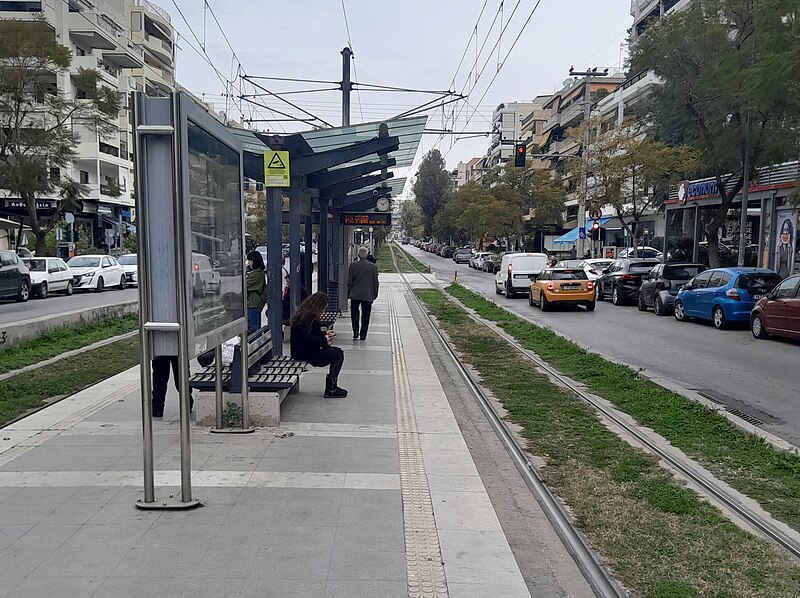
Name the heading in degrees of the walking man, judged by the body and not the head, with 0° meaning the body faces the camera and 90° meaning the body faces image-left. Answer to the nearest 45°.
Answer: approximately 180°

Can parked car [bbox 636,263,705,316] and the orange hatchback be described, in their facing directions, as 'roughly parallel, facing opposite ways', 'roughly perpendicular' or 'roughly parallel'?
roughly parallel

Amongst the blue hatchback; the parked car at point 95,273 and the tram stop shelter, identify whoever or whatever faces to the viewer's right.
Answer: the tram stop shelter

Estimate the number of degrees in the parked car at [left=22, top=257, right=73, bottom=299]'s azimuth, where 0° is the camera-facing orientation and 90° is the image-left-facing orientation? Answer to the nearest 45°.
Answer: approximately 45°

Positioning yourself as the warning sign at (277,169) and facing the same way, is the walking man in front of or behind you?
behind

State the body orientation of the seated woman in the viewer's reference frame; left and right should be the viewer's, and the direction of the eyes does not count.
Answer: facing to the right of the viewer

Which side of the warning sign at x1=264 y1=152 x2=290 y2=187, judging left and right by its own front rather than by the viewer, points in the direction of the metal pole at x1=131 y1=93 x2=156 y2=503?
front

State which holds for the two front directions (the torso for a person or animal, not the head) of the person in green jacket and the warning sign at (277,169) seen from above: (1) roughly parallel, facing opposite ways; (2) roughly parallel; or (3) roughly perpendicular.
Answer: roughly perpendicular

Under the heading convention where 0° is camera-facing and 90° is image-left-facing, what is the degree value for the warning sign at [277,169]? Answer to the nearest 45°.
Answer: approximately 0°

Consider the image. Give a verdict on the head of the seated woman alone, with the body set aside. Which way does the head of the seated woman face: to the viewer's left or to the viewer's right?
to the viewer's right

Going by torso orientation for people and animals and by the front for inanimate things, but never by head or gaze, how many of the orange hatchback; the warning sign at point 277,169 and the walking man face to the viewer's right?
0

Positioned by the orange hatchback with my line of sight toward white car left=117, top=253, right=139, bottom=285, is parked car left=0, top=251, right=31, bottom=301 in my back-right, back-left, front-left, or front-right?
front-left

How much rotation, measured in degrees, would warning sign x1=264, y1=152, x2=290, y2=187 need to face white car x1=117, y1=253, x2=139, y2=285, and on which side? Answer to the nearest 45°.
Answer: approximately 180°
